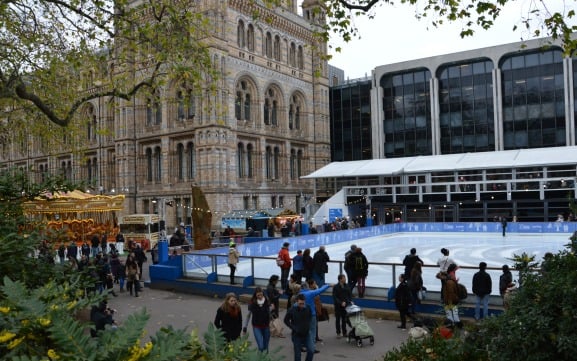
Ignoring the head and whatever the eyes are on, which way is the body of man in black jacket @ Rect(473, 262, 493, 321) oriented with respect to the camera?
away from the camera

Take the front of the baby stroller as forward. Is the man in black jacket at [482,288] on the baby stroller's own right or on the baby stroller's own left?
on the baby stroller's own left

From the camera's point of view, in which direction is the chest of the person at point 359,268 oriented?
away from the camera

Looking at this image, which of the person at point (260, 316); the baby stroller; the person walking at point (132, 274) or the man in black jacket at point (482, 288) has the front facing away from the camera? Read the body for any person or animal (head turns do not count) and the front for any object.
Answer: the man in black jacket

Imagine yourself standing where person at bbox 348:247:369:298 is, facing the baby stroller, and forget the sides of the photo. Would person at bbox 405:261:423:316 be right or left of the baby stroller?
left

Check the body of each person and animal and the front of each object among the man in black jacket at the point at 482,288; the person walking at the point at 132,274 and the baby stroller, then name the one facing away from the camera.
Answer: the man in black jacket

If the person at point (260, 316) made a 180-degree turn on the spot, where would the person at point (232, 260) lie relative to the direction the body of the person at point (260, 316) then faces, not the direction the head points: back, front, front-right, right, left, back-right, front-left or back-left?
front

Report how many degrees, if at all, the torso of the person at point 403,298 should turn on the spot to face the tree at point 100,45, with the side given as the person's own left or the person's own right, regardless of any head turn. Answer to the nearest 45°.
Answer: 0° — they already face it

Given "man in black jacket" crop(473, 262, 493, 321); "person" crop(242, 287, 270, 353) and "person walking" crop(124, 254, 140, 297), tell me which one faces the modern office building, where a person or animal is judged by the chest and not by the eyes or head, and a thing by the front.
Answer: the man in black jacket
